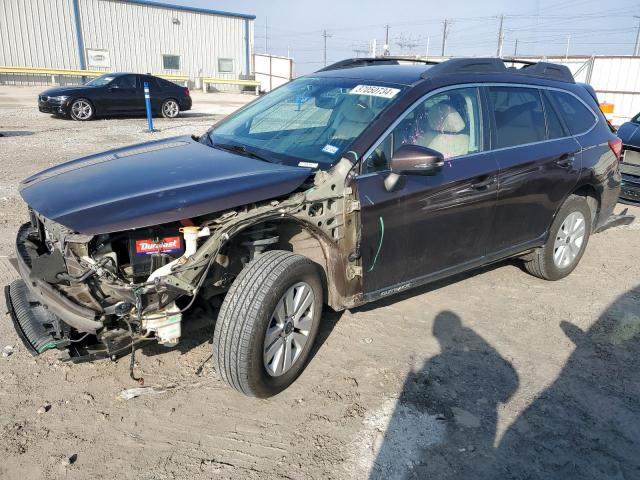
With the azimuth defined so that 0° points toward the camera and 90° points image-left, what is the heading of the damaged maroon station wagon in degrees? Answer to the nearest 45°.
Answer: approximately 45°

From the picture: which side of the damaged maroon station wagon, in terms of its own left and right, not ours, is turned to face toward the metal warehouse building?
right

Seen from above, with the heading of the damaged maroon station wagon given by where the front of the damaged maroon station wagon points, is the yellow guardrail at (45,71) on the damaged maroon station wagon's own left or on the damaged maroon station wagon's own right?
on the damaged maroon station wagon's own right

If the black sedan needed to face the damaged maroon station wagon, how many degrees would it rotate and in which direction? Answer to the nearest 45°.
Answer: approximately 45° to its left

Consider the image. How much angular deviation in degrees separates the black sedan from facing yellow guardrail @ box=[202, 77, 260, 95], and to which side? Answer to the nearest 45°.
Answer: approximately 180°

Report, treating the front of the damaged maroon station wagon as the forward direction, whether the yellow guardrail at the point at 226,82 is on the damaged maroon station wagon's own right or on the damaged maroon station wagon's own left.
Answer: on the damaged maroon station wagon's own right
